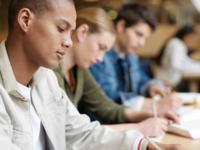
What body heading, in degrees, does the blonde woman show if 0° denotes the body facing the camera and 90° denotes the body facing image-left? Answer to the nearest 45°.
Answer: approximately 315°
